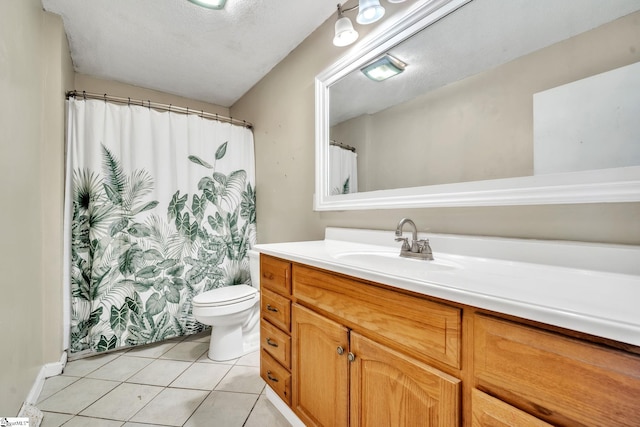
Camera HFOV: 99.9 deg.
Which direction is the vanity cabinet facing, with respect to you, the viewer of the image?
facing the viewer and to the left of the viewer

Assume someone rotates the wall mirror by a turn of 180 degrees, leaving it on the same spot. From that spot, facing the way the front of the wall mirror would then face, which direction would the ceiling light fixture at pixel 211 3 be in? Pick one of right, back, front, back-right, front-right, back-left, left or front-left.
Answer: back-left

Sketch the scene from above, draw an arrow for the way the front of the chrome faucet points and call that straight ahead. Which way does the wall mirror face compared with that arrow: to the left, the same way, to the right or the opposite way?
the same way

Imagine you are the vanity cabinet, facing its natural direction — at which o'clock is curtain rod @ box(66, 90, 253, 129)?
The curtain rod is roughly at 2 o'clock from the vanity cabinet.

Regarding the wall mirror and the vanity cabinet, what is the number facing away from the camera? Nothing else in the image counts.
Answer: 0

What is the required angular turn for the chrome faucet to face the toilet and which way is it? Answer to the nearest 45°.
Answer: approximately 45° to its right
